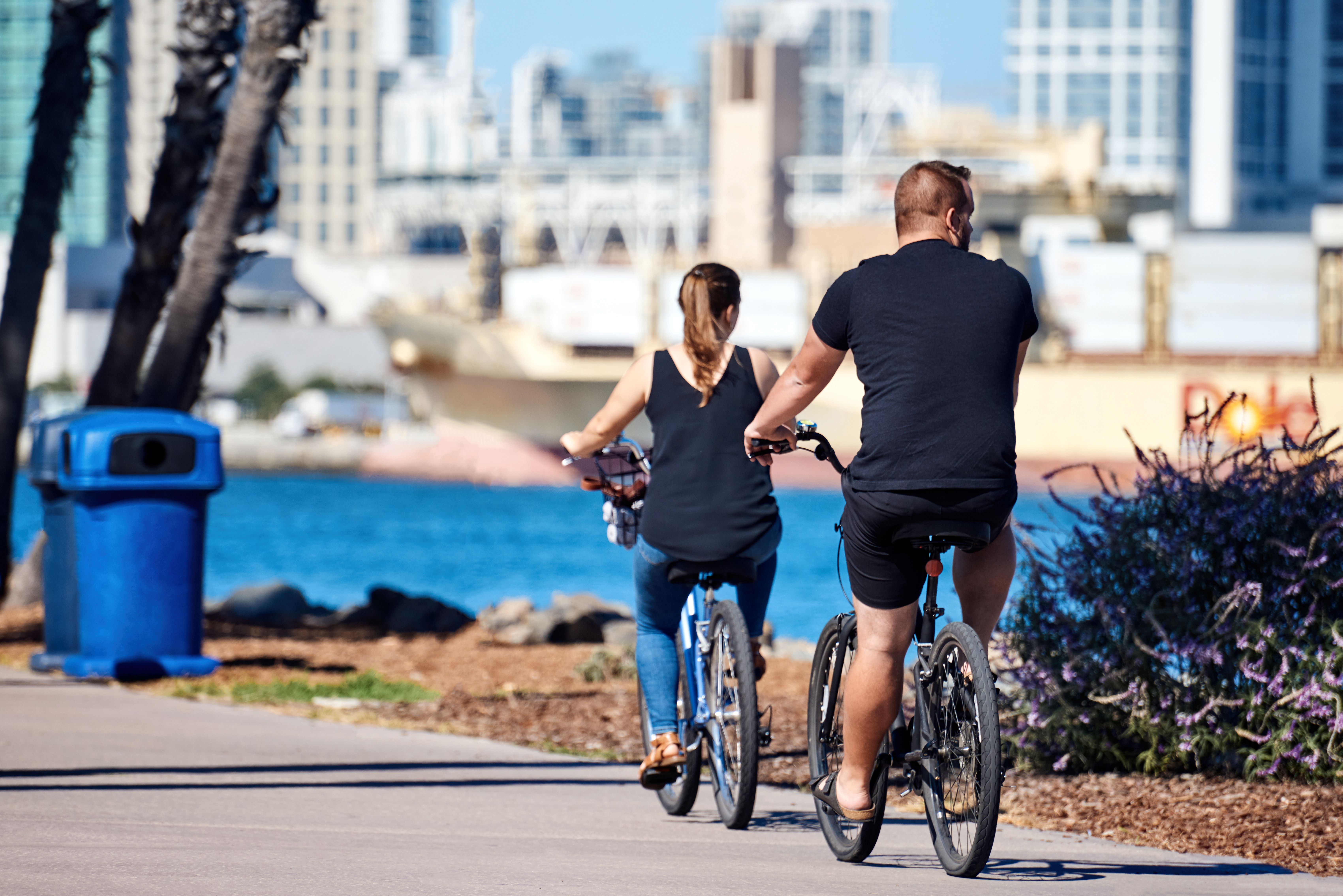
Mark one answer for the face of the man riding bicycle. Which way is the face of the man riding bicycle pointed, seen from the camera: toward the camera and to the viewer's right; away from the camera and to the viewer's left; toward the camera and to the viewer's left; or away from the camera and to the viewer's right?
away from the camera and to the viewer's right

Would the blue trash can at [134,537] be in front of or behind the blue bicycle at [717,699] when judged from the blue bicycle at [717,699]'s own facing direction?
in front

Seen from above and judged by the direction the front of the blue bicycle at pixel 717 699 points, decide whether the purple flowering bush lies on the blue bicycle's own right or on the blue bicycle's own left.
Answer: on the blue bicycle's own right

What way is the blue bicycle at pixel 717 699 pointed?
away from the camera

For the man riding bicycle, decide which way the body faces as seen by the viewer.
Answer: away from the camera

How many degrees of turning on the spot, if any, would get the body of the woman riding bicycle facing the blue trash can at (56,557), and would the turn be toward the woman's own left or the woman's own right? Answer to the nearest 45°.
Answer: approximately 45° to the woman's own left

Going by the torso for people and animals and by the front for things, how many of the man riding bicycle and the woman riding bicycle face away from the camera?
2

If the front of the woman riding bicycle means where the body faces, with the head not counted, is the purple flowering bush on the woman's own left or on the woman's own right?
on the woman's own right

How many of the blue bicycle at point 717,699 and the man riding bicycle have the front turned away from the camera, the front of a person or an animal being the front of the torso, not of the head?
2

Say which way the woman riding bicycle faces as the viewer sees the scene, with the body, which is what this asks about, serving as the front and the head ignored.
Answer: away from the camera
